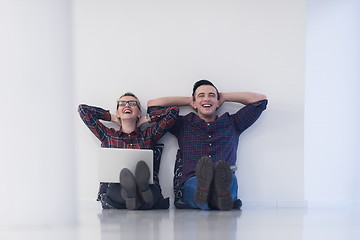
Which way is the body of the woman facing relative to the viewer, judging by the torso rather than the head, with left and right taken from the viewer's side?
facing the viewer

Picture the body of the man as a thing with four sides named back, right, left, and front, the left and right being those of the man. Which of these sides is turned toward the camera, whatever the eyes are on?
front

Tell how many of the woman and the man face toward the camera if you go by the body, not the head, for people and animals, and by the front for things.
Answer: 2

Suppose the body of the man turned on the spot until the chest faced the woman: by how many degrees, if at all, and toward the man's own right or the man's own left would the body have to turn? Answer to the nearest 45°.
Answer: approximately 90° to the man's own right

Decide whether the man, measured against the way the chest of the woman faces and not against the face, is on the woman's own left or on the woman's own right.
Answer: on the woman's own left
